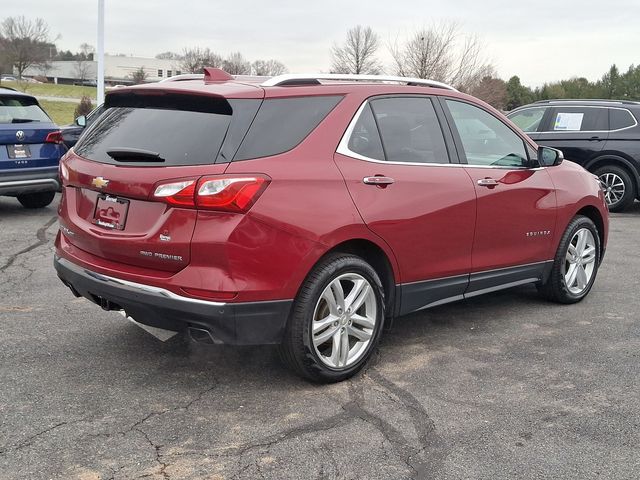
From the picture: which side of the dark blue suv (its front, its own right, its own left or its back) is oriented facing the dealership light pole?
front

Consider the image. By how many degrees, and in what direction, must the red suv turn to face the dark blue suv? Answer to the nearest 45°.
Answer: approximately 90° to its left

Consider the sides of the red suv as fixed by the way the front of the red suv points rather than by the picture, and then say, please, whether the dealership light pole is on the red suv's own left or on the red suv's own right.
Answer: on the red suv's own left

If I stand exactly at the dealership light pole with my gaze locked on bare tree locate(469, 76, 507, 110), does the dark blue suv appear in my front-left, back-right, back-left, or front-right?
back-right

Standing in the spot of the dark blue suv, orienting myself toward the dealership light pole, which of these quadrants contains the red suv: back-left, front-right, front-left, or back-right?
back-right

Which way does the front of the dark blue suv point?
away from the camera

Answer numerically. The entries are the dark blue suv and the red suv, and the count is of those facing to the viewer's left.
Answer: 0

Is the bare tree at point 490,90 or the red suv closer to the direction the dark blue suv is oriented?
the bare tree

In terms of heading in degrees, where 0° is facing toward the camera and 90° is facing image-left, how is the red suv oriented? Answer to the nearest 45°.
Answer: approximately 225°

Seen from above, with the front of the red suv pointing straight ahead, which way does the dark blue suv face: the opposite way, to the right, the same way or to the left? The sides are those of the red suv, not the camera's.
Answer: to the left

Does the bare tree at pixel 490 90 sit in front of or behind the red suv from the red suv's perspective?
in front

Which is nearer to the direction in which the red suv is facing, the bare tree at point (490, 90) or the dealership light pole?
the bare tree

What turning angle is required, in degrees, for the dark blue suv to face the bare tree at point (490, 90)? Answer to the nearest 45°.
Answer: approximately 45° to its right
